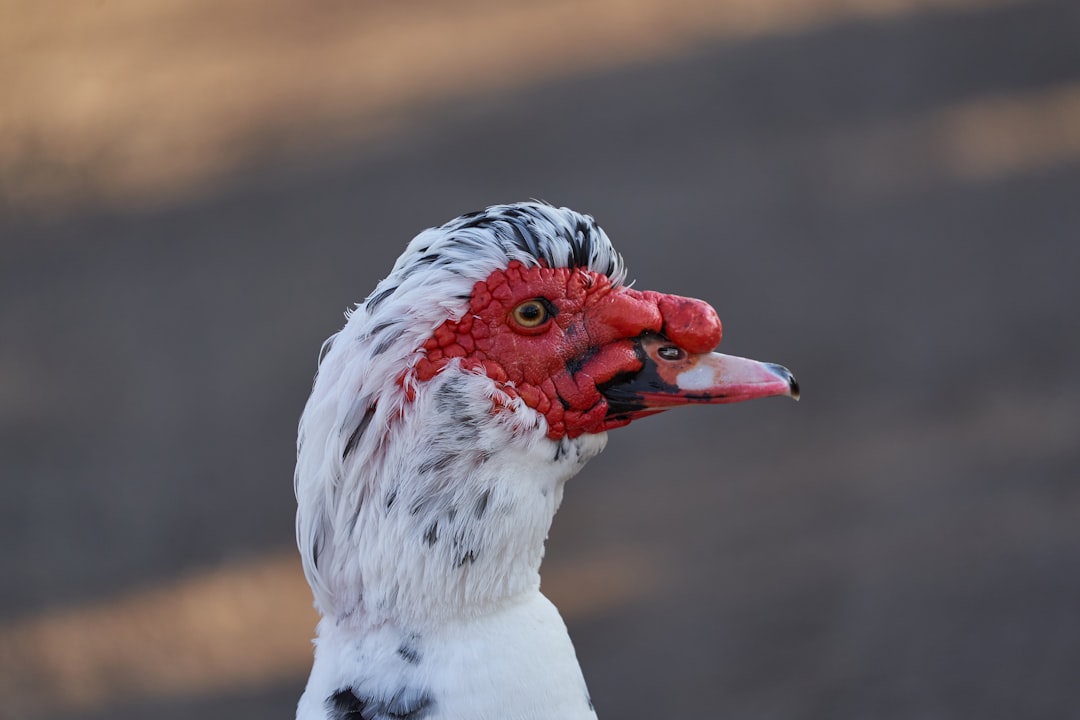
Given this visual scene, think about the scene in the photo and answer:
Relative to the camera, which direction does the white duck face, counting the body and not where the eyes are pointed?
to the viewer's right
